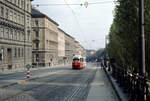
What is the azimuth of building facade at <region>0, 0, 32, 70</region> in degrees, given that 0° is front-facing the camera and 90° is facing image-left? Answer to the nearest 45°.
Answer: approximately 315°
